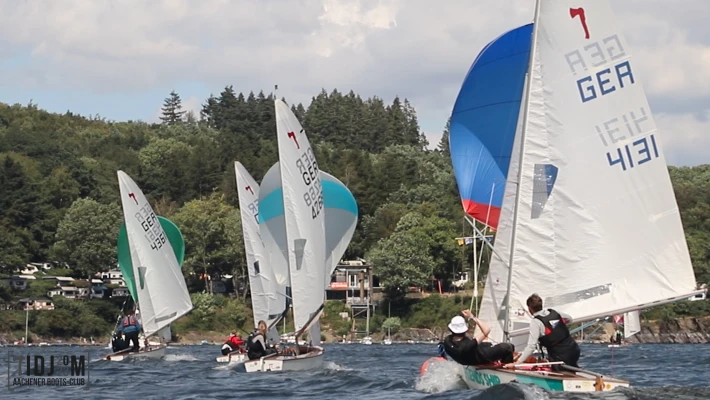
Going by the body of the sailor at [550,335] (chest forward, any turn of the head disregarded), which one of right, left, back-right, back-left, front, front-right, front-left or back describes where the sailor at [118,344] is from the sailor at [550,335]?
front

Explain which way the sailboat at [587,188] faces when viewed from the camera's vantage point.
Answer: facing away from the viewer and to the left of the viewer

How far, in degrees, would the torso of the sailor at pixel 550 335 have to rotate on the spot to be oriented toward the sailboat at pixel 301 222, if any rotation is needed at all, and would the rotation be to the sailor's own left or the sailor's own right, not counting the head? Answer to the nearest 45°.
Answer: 0° — they already face it

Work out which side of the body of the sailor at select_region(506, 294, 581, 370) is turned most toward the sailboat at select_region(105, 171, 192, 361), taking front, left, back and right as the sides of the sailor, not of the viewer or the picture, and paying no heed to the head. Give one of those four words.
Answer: front

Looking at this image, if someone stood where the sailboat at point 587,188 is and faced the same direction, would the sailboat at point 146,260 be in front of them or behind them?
in front

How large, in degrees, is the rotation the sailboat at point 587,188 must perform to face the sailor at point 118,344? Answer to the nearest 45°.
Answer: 0° — it already faces them

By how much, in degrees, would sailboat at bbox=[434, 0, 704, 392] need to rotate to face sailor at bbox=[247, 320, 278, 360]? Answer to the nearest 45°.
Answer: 0° — it already faces them

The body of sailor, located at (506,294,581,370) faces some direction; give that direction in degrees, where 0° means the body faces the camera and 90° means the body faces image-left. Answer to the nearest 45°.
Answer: approximately 135°
